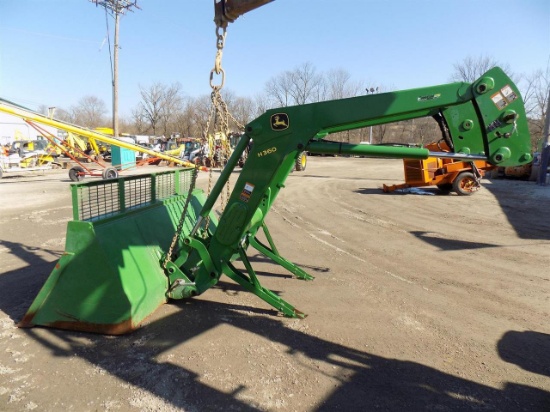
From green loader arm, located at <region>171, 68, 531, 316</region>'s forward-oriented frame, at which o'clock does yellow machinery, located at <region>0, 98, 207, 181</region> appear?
The yellow machinery is roughly at 1 o'clock from the green loader arm.

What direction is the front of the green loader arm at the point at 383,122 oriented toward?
to the viewer's left

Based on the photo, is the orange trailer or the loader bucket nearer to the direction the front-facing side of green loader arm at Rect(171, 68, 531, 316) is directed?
the loader bucket

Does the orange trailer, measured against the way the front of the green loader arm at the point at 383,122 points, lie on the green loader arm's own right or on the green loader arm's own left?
on the green loader arm's own right

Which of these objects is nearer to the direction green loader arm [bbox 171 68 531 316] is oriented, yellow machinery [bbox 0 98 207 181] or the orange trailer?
the yellow machinery

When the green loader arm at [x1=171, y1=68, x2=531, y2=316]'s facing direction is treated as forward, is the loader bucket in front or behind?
in front
